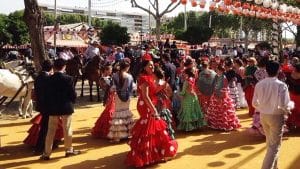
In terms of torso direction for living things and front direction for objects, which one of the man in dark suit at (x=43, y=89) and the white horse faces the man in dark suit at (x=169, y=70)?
the man in dark suit at (x=43, y=89)

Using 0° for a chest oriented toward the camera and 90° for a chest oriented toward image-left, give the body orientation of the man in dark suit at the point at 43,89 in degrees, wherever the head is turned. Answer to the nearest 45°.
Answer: approximately 225°

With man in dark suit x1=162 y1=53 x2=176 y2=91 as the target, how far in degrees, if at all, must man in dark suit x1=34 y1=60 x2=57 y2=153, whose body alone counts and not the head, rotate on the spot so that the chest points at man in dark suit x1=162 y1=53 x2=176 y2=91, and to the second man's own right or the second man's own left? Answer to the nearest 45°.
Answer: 0° — they already face them

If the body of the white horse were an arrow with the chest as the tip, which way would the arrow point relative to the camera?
to the viewer's right

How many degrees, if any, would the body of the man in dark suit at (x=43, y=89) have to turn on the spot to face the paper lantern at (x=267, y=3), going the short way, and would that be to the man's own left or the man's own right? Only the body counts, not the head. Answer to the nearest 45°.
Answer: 0° — they already face it

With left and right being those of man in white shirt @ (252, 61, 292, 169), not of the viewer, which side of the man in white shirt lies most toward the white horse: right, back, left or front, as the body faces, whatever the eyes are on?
left

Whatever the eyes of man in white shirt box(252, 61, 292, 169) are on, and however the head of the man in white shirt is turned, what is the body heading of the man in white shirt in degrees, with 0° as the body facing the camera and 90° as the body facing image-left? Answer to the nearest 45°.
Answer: approximately 180°

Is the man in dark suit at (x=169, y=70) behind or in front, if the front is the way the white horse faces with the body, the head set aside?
in front

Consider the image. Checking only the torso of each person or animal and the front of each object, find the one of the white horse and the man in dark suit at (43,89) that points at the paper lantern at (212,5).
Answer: the man in dark suit
